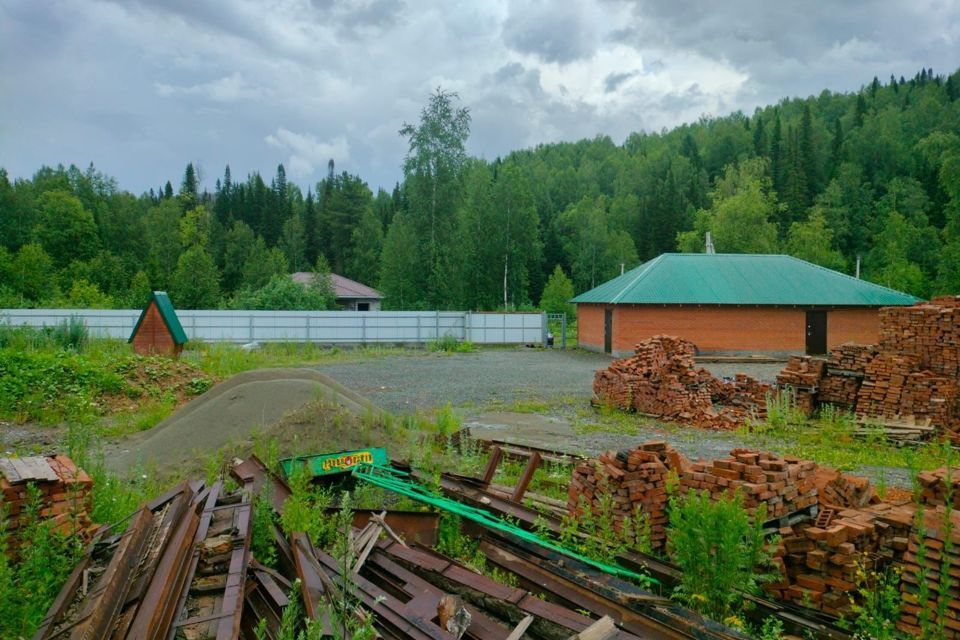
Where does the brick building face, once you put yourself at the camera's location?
facing the viewer

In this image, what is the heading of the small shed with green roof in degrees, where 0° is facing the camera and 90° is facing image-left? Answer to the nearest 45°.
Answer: approximately 0°

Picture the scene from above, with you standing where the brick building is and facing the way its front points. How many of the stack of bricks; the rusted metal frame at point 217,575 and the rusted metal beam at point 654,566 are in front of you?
3

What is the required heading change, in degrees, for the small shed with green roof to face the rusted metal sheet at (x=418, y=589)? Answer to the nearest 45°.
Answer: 0° — it already faces it

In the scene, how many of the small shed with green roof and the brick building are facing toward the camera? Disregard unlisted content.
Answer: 2

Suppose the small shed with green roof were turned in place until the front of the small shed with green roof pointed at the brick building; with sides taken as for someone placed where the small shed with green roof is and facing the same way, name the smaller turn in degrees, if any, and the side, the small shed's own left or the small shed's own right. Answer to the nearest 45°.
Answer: approximately 90° to the small shed's own left

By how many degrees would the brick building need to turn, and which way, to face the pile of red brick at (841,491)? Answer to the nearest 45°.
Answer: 0° — it already faces it

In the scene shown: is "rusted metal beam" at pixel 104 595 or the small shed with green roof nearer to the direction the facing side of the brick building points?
the rusted metal beam

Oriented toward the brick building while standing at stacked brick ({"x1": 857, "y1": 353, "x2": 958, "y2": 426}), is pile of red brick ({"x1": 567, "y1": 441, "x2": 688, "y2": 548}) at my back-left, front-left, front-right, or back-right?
back-left

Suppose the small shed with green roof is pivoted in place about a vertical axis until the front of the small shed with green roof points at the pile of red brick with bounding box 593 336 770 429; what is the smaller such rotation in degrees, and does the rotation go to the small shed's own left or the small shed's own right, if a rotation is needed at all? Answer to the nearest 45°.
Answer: approximately 45° to the small shed's own left

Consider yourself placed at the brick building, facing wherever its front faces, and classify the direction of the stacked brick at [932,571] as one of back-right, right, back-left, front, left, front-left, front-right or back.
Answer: front

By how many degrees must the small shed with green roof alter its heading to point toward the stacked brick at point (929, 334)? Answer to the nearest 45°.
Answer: approximately 45° to its left

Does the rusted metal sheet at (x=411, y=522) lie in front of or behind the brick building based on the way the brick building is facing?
in front

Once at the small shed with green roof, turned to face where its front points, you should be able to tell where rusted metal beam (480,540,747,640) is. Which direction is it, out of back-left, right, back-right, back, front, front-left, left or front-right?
front

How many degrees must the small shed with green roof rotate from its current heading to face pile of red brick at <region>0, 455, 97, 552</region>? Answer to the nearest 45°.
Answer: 0° — it already faces it

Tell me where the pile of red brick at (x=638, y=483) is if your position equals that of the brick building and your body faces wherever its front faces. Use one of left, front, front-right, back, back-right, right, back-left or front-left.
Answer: front

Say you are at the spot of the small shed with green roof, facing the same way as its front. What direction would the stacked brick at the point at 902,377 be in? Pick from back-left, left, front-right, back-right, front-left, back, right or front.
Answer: front-left

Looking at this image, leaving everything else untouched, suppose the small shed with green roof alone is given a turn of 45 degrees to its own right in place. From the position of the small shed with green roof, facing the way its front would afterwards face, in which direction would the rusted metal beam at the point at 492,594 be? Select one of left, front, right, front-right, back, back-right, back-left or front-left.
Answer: front-left
